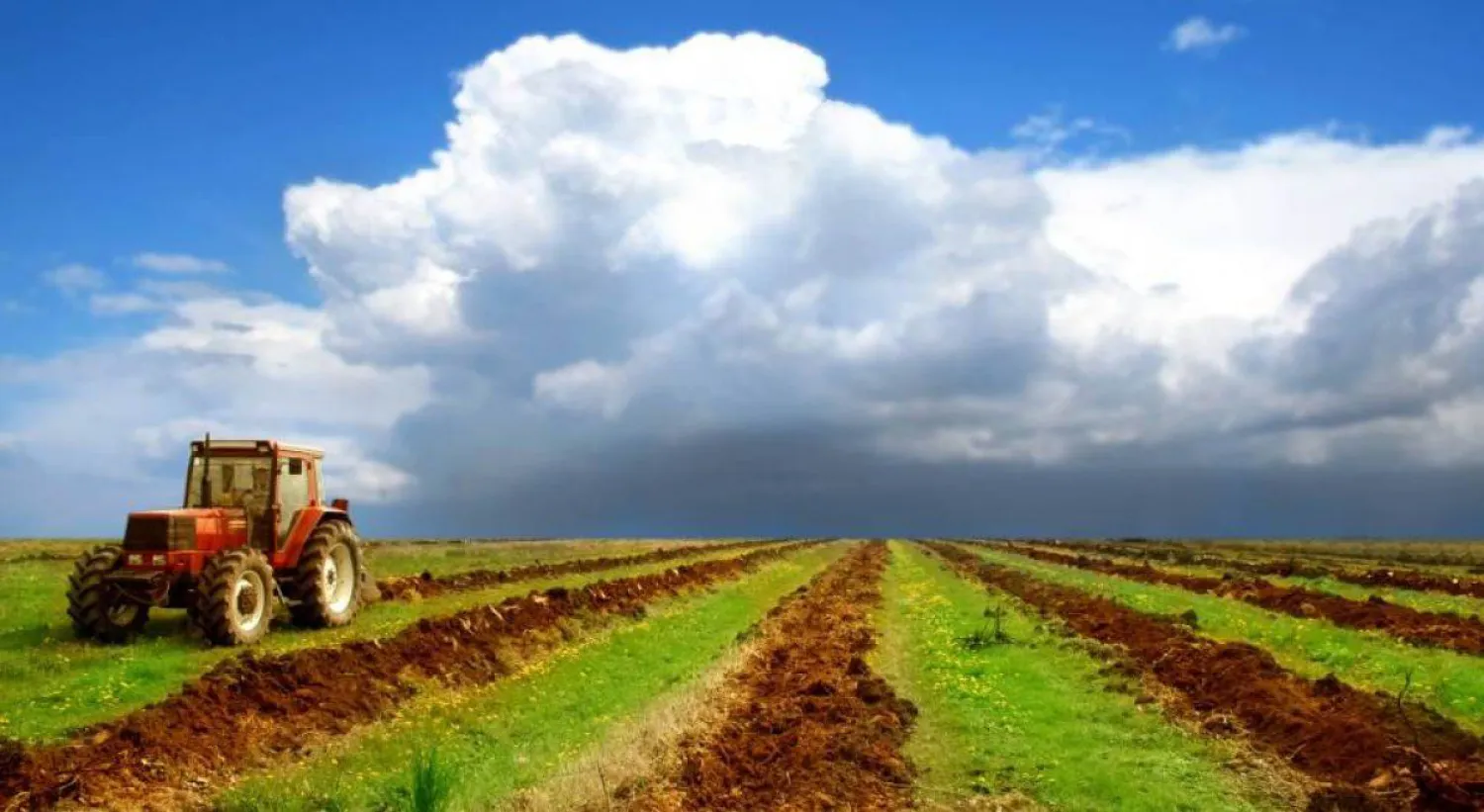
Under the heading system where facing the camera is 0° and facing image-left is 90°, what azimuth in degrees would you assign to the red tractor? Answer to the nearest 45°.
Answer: approximately 45°
